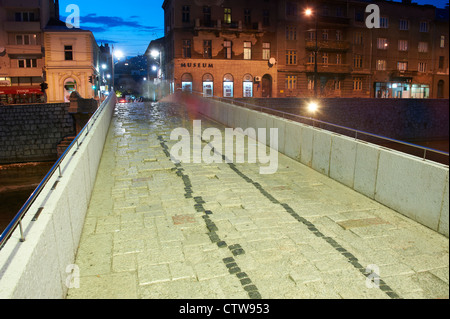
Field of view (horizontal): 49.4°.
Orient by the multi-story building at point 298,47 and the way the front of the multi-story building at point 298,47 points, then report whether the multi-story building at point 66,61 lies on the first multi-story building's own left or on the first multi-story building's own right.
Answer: on the first multi-story building's own right

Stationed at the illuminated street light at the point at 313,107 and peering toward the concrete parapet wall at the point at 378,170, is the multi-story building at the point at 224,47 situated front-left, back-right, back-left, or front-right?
back-right

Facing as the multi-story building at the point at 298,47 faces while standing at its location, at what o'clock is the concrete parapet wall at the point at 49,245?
The concrete parapet wall is roughly at 12 o'clock from the multi-story building.

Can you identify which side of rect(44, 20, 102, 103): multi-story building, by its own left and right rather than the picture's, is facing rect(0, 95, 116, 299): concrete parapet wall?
front

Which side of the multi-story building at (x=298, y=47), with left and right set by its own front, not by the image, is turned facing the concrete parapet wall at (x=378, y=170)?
front

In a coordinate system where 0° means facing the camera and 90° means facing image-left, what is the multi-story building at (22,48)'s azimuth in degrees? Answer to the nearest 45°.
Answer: approximately 0°

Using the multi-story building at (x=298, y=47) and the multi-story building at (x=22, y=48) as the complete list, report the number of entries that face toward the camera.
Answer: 2

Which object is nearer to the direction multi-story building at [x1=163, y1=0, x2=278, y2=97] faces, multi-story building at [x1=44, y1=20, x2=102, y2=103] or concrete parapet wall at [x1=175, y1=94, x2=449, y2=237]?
the concrete parapet wall

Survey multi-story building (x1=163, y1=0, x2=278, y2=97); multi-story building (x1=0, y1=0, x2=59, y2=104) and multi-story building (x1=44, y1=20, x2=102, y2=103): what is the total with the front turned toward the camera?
3

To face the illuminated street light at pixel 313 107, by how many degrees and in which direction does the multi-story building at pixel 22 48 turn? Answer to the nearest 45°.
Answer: approximately 45° to its left
